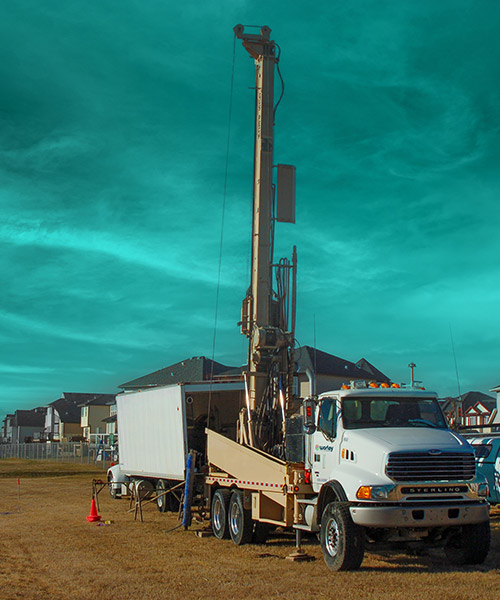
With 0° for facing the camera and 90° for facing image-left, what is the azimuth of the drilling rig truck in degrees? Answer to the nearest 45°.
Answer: approximately 315°

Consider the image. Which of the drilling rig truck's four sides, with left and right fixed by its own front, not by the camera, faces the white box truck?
back
